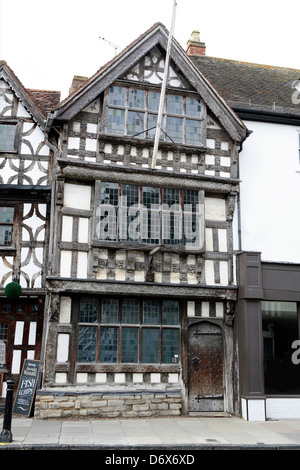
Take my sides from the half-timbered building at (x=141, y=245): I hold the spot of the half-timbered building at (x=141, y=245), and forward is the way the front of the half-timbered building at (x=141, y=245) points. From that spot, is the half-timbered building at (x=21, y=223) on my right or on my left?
on my right

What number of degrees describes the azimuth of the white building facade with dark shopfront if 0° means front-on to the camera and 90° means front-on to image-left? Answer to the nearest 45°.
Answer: approximately 0°

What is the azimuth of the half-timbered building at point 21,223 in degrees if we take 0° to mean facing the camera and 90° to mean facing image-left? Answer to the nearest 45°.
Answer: approximately 0°

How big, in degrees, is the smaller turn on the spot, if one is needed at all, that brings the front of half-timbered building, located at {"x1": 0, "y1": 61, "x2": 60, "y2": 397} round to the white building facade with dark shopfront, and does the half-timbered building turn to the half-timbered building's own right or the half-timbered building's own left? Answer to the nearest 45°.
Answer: approximately 90° to the half-timbered building's own left

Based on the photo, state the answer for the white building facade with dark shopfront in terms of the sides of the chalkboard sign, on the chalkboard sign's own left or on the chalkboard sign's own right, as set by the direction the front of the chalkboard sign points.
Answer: on the chalkboard sign's own left
